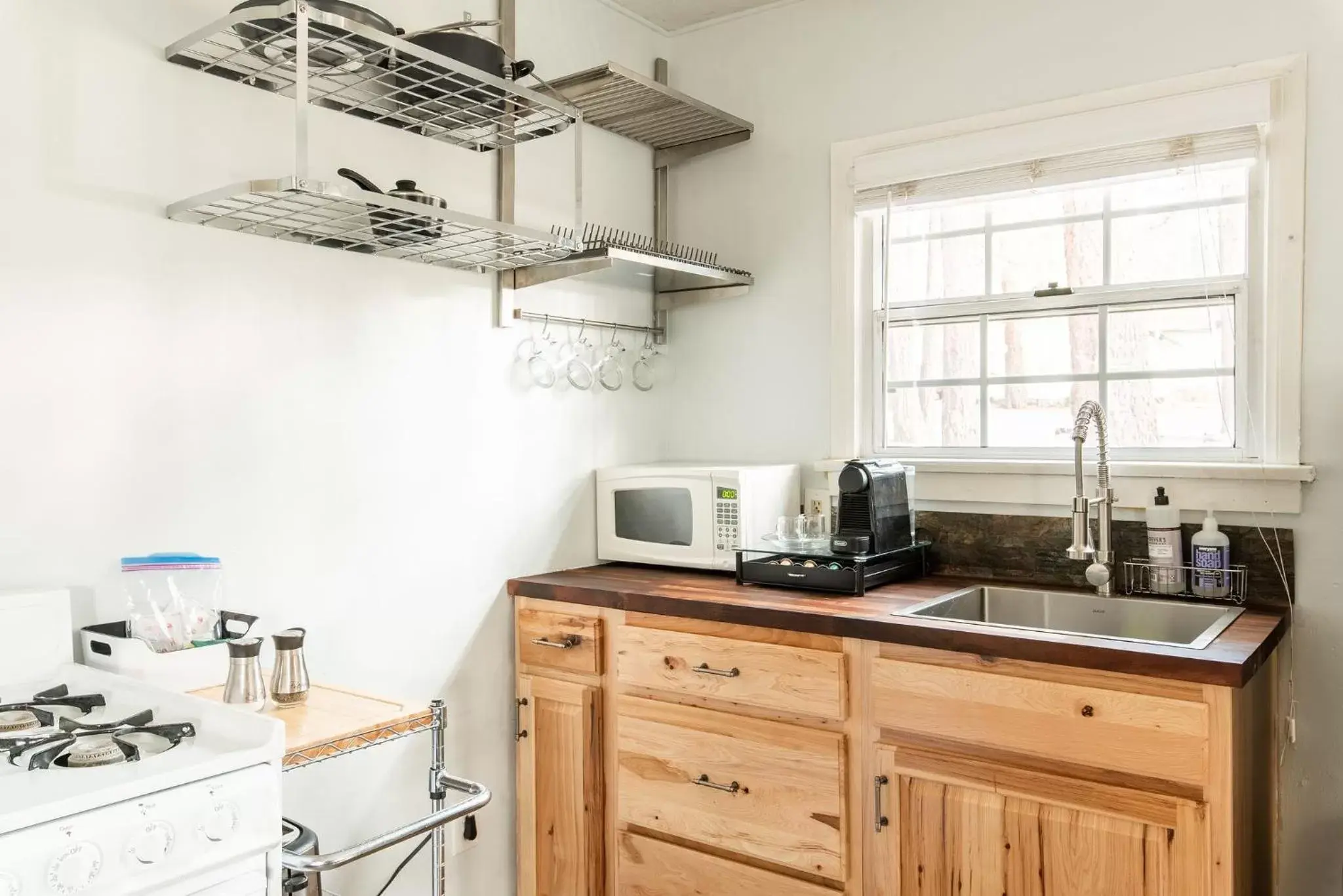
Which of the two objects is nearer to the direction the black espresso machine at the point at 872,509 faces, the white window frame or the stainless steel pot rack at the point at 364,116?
the stainless steel pot rack

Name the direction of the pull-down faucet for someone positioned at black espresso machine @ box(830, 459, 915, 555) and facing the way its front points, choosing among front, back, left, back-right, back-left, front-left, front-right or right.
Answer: back-left

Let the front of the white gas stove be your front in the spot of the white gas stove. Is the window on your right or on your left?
on your left

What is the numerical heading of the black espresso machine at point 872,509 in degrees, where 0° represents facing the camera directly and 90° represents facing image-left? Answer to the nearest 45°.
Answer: approximately 45°

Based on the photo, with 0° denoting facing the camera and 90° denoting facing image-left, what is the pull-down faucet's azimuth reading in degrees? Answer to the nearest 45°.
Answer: approximately 45°
